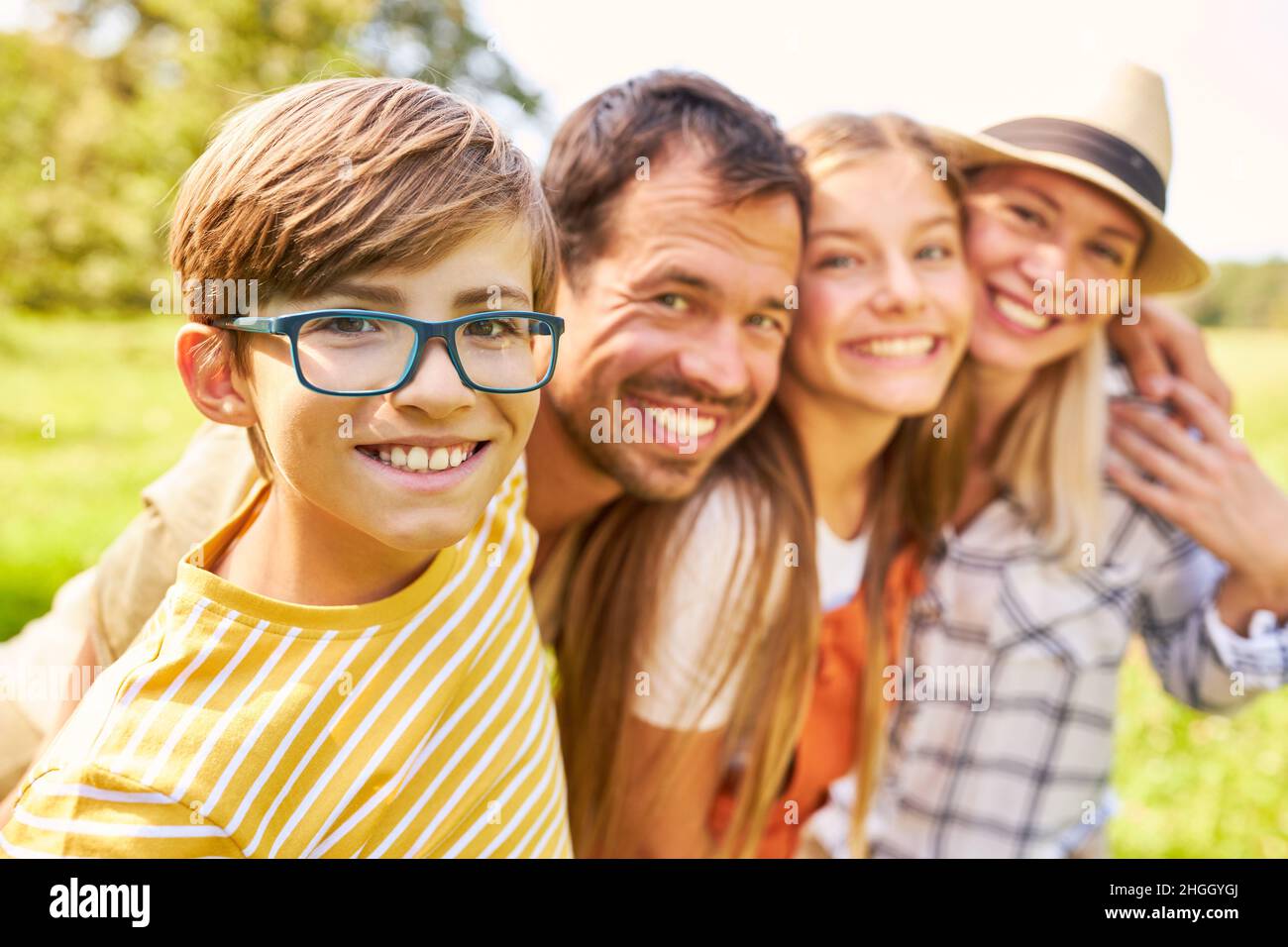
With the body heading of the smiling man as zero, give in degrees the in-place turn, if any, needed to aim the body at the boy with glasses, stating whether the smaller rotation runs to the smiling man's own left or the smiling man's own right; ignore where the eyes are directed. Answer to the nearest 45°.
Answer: approximately 90° to the smiling man's own right

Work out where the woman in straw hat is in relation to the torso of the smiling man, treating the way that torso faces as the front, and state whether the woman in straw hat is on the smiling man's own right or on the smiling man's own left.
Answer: on the smiling man's own left

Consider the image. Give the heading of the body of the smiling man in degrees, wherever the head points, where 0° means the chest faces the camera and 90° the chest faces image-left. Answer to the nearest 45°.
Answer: approximately 315°

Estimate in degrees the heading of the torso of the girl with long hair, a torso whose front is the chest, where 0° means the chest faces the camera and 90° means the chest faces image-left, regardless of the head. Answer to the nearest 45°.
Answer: approximately 315°

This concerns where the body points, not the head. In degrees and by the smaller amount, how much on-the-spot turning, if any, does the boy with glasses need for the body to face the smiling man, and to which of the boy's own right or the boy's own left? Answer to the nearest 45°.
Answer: approximately 90° to the boy's own left

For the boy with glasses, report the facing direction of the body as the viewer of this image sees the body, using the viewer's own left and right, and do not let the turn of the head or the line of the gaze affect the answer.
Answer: facing the viewer and to the right of the viewer

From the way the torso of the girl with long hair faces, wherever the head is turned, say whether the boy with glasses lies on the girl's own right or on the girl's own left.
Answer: on the girl's own right

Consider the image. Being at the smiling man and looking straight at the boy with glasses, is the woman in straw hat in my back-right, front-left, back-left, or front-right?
back-left

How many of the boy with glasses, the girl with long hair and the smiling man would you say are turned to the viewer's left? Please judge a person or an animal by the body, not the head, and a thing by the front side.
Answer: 0
